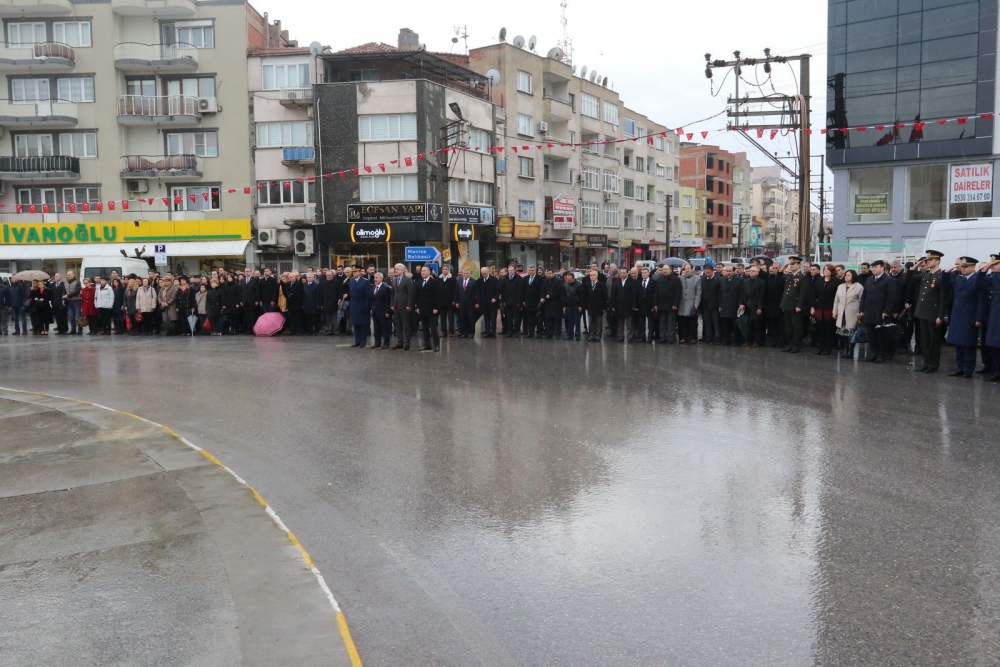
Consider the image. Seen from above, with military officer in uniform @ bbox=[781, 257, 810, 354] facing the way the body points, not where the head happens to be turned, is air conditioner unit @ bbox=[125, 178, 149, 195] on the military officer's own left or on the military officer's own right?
on the military officer's own right

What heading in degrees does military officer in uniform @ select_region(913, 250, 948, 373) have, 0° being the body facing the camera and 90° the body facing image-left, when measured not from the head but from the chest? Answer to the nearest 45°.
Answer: approximately 45°

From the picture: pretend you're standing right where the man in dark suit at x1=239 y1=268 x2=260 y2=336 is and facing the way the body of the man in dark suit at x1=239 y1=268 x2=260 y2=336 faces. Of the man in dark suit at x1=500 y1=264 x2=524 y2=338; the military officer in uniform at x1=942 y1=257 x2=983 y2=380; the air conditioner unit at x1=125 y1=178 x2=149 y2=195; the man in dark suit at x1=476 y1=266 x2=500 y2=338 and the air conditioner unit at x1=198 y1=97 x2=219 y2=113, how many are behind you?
2

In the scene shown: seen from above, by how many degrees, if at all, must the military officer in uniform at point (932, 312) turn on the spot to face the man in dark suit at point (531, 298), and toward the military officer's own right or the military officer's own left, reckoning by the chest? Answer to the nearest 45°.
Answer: approximately 45° to the military officer's own right

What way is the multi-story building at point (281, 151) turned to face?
toward the camera

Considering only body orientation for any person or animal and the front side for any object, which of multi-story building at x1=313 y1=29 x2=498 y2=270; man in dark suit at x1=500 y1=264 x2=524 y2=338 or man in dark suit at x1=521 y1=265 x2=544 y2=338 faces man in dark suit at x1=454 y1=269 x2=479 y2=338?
the multi-story building

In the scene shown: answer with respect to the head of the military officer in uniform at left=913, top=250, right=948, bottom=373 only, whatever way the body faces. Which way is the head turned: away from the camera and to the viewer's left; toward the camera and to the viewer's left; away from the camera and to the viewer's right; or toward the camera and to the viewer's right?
toward the camera and to the viewer's left

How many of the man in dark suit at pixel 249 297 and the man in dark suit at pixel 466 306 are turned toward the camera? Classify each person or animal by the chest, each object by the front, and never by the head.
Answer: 2

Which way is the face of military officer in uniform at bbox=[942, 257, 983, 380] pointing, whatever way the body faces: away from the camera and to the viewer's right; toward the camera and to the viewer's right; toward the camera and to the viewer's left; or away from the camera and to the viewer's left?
toward the camera and to the viewer's left

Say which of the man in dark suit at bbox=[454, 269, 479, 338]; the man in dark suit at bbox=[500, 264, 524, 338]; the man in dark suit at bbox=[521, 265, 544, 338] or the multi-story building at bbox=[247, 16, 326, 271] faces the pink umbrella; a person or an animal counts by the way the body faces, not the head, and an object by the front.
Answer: the multi-story building

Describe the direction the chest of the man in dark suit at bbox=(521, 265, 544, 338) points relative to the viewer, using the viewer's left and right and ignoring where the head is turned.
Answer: facing the viewer

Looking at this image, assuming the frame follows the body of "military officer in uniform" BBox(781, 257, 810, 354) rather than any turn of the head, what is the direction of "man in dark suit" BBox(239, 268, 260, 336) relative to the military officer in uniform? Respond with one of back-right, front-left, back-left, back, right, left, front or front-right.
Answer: front-right

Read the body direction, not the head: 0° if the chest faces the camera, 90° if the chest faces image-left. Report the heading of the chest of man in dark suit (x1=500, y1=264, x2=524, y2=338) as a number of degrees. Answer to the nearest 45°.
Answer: approximately 0°
